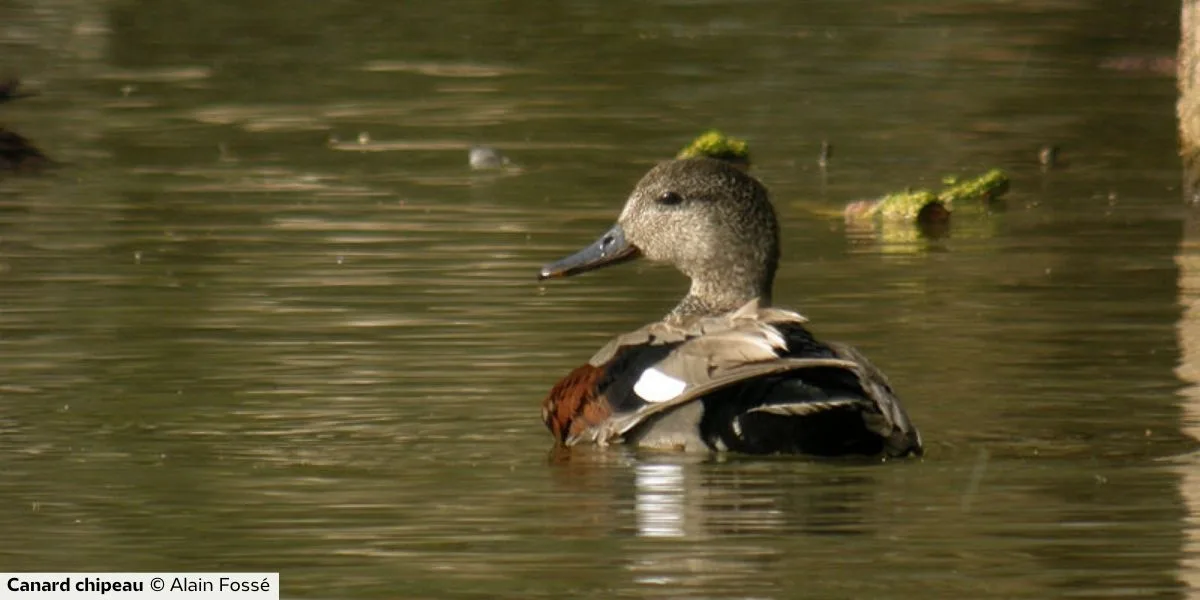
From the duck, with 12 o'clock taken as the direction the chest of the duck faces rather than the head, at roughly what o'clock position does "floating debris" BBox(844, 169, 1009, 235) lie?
The floating debris is roughly at 2 o'clock from the duck.

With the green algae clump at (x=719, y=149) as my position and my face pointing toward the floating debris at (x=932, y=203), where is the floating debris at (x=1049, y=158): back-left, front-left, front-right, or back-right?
front-left

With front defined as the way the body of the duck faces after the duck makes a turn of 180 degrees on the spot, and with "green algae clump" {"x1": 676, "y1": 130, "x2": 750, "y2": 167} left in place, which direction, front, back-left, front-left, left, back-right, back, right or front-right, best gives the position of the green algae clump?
back-left

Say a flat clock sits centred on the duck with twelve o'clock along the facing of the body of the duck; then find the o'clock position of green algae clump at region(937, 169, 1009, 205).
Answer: The green algae clump is roughly at 2 o'clock from the duck.

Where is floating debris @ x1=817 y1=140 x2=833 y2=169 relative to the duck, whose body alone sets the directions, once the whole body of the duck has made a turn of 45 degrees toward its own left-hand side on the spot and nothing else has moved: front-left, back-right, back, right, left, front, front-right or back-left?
right

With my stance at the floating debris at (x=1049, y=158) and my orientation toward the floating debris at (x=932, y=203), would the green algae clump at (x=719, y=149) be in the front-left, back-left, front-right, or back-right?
front-right

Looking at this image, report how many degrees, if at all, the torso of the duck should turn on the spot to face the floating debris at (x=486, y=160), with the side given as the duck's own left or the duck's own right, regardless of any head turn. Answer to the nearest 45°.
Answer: approximately 45° to the duck's own right

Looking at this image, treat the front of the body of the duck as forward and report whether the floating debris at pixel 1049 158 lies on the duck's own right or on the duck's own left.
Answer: on the duck's own right

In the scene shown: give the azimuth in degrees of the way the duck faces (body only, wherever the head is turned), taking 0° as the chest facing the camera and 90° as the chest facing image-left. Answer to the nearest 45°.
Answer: approximately 135°
